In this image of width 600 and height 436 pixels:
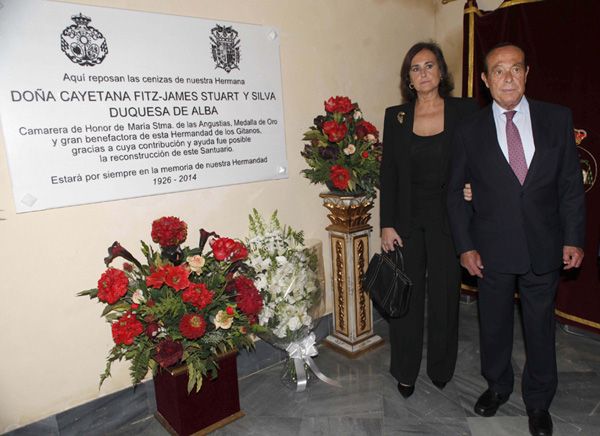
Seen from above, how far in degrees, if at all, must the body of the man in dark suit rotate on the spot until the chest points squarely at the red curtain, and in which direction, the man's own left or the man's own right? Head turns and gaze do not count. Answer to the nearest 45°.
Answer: approximately 180°

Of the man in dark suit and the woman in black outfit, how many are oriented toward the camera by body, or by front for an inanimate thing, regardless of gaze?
2

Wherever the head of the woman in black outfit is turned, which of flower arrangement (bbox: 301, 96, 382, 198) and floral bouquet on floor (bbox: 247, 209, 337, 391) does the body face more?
the floral bouquet on floor

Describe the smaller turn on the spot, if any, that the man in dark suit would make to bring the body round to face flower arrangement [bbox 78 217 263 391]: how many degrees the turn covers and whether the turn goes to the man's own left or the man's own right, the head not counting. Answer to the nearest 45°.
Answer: approximately 45° to the man's own right

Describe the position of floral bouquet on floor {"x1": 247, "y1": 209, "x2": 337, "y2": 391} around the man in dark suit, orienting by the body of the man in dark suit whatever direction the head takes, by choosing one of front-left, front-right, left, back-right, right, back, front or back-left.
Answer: right

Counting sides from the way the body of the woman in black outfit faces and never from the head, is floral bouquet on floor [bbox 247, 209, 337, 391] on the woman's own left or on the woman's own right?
on the woman's own right

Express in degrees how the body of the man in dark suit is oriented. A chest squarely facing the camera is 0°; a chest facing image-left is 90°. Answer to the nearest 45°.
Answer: approximately 0°

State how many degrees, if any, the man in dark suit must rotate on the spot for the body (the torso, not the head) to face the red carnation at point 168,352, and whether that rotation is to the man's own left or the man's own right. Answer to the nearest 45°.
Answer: approximately 45° to the man's own right
